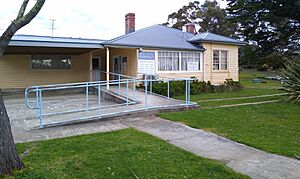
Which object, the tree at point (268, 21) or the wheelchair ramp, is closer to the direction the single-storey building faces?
the wheelchair ramp

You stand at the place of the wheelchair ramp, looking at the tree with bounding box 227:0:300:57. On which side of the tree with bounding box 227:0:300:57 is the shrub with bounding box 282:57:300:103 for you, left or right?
right

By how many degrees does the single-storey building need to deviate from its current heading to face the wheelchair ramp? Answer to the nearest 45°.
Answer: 0° — it already faces it

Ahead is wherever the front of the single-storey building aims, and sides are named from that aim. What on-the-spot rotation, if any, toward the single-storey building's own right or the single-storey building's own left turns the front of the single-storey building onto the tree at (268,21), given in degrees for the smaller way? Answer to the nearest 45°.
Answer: approximately 135° to the single-storey building's own left

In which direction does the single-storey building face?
toward the camera

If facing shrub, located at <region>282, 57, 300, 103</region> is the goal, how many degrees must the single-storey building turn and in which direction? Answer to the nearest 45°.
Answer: approximately 45° to its left
